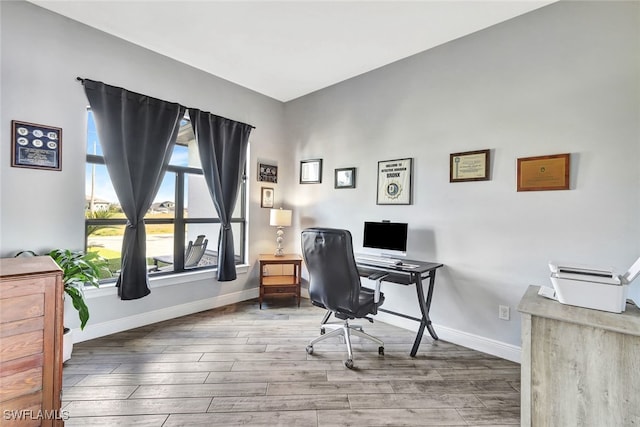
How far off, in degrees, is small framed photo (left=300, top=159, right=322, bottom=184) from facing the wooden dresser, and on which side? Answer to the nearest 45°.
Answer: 0° — it already faces it

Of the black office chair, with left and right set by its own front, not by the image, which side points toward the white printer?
right

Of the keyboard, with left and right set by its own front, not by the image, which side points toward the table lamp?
right

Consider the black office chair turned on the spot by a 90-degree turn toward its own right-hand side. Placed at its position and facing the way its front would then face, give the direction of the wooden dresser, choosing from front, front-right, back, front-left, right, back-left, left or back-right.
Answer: right

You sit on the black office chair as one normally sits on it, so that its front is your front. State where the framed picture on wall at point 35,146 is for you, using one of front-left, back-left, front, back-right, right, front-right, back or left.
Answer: back-left

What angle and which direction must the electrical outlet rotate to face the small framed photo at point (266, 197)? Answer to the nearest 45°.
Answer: approximately 90° to its right

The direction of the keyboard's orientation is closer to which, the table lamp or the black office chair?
the black office chair

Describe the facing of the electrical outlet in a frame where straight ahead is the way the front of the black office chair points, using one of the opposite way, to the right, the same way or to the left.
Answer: the opposite way

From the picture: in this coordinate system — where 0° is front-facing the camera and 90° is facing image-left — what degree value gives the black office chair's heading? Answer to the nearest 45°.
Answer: approximately 225°

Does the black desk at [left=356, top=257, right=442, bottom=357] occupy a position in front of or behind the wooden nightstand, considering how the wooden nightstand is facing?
in front

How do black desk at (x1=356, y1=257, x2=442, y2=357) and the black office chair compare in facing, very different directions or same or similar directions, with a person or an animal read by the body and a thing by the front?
very different directions

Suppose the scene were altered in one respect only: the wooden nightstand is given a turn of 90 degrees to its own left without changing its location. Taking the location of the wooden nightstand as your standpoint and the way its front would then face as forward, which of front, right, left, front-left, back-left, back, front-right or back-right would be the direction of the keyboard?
front-right

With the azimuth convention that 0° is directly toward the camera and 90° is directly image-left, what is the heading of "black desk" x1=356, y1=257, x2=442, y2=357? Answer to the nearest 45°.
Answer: approximately 45°

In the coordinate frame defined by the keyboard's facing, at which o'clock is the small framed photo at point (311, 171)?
The small framed photo is roughly at 3 o'clock from the keyboard.
